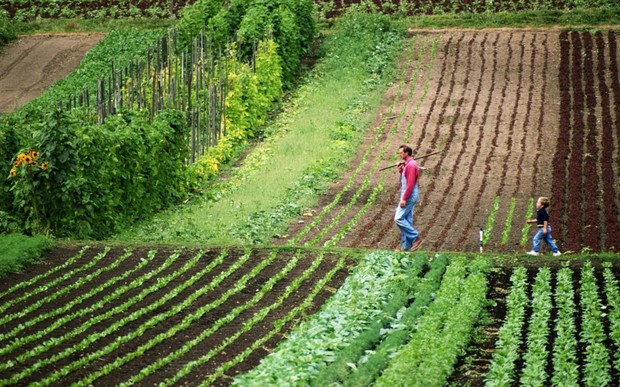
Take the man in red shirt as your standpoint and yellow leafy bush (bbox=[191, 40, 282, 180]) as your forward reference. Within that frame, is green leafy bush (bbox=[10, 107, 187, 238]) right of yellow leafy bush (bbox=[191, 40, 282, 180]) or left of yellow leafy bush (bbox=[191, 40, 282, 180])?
left

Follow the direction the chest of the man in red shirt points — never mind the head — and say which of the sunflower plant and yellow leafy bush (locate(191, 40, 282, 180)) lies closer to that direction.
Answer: the sunflower plant
